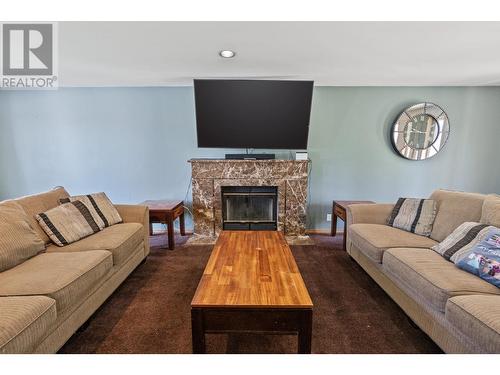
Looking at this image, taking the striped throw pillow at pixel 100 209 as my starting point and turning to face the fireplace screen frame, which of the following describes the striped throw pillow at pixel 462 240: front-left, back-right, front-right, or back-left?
front-right

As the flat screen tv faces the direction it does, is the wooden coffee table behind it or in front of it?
in front

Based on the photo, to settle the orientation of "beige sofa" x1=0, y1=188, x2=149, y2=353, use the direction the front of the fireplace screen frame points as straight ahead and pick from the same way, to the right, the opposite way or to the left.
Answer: to the left

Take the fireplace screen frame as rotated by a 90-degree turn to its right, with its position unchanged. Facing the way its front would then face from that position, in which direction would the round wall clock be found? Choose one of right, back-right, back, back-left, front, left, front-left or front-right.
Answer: back

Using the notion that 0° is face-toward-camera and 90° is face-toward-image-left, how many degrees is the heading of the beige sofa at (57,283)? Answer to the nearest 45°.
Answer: approximately 315°

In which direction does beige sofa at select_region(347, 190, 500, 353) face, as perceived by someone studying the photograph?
facing the viewer and to the left of the viewer

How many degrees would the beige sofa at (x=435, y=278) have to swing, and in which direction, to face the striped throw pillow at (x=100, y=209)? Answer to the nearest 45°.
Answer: approximately 45° to its right

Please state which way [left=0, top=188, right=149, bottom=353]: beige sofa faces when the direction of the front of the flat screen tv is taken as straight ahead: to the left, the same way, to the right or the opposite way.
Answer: to the left

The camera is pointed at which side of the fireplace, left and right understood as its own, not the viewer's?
front

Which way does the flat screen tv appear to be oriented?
toward the camera

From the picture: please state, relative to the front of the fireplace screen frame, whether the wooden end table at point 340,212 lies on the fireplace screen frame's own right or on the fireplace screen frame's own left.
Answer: on the fireplace screen frame's own left

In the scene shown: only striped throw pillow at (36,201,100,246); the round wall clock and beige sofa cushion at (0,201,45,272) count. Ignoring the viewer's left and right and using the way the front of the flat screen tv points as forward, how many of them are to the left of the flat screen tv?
1

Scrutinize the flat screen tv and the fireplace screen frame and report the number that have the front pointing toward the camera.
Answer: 2

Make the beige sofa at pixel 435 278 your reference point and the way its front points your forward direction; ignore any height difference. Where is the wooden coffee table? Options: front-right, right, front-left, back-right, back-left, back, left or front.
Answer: front

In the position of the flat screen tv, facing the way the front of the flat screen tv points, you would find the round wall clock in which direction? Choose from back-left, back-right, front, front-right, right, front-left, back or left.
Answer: left

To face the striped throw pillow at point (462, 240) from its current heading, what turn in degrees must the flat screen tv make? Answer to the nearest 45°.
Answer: approximately 45° to its left
